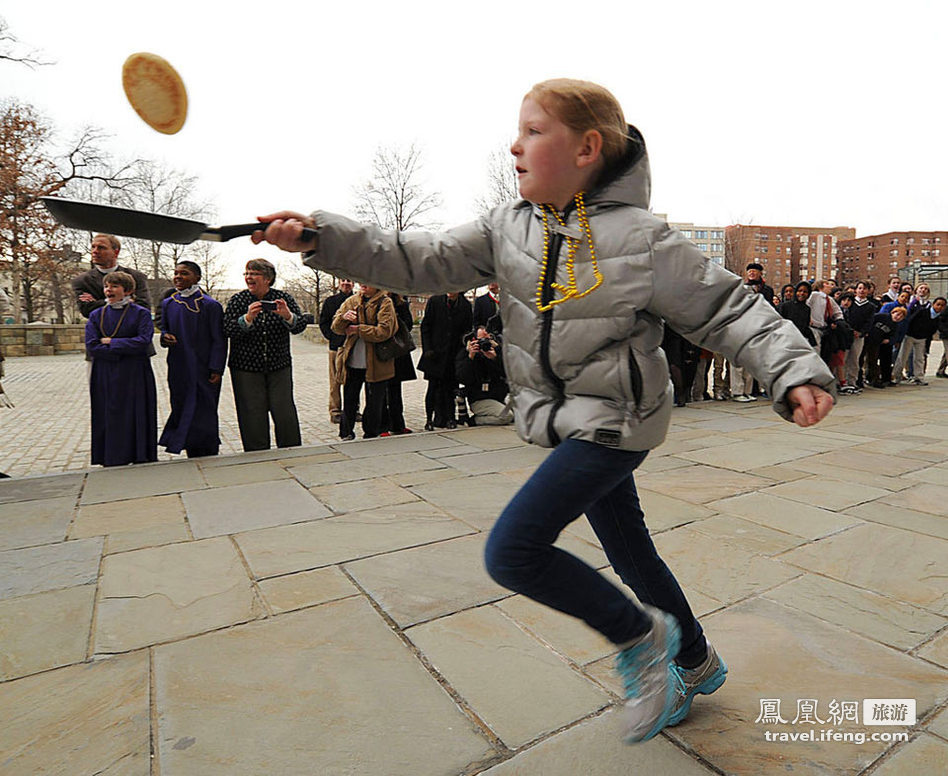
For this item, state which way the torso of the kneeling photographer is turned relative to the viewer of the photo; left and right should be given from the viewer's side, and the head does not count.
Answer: facing the viewer

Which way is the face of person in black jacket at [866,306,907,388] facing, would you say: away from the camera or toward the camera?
toward the camera

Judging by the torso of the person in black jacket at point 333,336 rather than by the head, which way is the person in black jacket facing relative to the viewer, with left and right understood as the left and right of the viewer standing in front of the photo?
facing the viewer and to the right of the viewer

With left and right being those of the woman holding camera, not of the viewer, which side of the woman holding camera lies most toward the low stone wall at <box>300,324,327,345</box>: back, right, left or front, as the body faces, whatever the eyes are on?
back

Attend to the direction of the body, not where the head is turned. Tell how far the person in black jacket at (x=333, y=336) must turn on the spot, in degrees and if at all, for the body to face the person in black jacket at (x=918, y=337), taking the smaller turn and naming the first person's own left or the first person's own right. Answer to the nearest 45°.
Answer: approximately 45° to the first person's own left

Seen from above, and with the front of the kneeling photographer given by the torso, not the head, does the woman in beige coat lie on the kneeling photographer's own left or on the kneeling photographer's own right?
on the kneeling photographer's own right

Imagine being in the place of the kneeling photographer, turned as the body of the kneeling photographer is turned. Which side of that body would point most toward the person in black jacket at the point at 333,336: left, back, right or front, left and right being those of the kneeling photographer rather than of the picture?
right

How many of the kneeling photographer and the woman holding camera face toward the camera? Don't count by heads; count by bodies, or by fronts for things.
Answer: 2

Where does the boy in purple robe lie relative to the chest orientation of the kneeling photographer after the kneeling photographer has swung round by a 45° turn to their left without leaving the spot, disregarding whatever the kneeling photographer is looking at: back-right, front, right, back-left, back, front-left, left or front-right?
right

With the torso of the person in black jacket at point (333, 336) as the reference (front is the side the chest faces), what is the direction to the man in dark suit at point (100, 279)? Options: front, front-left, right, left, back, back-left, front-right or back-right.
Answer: right

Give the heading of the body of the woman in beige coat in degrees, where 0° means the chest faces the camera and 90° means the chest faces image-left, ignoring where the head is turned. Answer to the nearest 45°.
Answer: approximately 45°

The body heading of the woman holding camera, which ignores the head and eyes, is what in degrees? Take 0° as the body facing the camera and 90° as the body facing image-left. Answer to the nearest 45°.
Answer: approximately 0°
